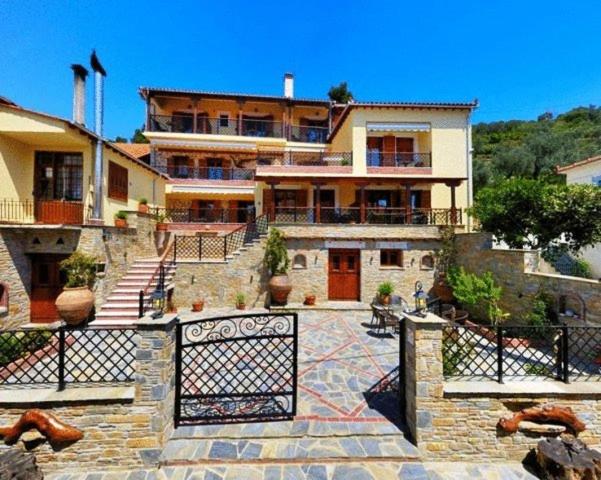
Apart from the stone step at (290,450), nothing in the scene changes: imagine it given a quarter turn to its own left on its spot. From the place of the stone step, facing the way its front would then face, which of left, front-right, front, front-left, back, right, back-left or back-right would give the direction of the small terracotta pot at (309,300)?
left

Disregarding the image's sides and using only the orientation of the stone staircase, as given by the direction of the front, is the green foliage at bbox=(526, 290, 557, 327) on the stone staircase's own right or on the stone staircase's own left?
on the stone staircase's own left

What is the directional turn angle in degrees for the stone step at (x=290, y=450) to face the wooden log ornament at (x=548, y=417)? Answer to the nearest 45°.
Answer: approximately 90° to its left

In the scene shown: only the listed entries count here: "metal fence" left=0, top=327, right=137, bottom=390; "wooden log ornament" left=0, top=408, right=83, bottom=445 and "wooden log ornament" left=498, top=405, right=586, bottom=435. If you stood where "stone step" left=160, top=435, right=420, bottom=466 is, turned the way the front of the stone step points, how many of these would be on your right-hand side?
2

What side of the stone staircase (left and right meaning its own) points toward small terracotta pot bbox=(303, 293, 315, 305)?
left

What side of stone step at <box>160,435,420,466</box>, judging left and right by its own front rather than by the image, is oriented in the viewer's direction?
front

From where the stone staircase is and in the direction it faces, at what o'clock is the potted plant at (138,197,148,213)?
The potted plant is roughly at 6 o'clock from the stone staircase.

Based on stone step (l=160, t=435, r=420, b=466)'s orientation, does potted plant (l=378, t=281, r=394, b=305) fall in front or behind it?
behind

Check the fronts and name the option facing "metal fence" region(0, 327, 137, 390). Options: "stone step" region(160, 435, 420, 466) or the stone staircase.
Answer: the stone staircase

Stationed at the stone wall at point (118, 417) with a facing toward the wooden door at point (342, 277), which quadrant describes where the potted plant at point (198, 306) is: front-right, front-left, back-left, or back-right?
front-left

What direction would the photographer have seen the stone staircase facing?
facing the viewer

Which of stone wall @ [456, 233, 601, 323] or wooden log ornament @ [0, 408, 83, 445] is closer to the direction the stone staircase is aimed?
the wooden log ornament

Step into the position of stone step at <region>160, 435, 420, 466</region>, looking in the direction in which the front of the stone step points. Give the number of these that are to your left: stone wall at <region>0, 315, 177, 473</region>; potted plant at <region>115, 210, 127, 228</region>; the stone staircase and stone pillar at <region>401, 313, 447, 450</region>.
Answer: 1

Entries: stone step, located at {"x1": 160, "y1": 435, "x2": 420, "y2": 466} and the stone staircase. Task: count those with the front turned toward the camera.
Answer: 2

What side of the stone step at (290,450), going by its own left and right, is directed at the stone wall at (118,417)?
right
